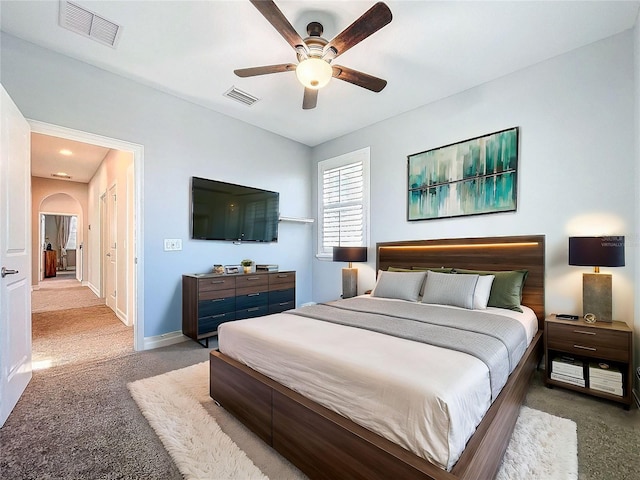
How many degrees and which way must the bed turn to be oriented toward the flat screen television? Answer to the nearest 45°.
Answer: approximately 90° to its right

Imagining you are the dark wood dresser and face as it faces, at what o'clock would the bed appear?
The bed is roughly at 1 o'clock from the dark wood dresser.

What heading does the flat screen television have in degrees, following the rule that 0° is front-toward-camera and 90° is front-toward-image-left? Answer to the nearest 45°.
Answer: approximately 315°

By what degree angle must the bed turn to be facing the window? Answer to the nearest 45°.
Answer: approximately 135° to its right

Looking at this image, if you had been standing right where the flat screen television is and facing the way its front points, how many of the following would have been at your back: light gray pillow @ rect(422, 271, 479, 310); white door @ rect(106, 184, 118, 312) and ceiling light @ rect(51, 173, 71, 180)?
2

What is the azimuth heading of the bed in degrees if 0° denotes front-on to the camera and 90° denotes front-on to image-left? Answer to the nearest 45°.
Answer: approximately 45°

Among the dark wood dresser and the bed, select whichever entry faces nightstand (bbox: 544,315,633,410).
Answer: the dark wood dresser

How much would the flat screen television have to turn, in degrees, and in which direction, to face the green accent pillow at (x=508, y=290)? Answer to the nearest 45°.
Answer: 0° — it already faces it

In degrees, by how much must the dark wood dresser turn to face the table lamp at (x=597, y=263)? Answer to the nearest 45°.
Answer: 0° — it already faces it

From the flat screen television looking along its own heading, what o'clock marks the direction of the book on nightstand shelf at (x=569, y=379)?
The book on nightstand shelf is roughly at 12 o'clock from the flat screen television.

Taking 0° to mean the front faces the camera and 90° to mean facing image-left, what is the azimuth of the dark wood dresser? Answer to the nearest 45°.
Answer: approximately 315°

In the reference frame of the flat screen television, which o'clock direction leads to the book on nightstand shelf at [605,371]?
The book on nightstand shelf is roughly at 12 o'clock from the flat screen television.

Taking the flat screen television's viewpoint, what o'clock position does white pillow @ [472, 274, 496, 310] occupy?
The white pillow is roughly at 12 o'clock from the flat screen television.
